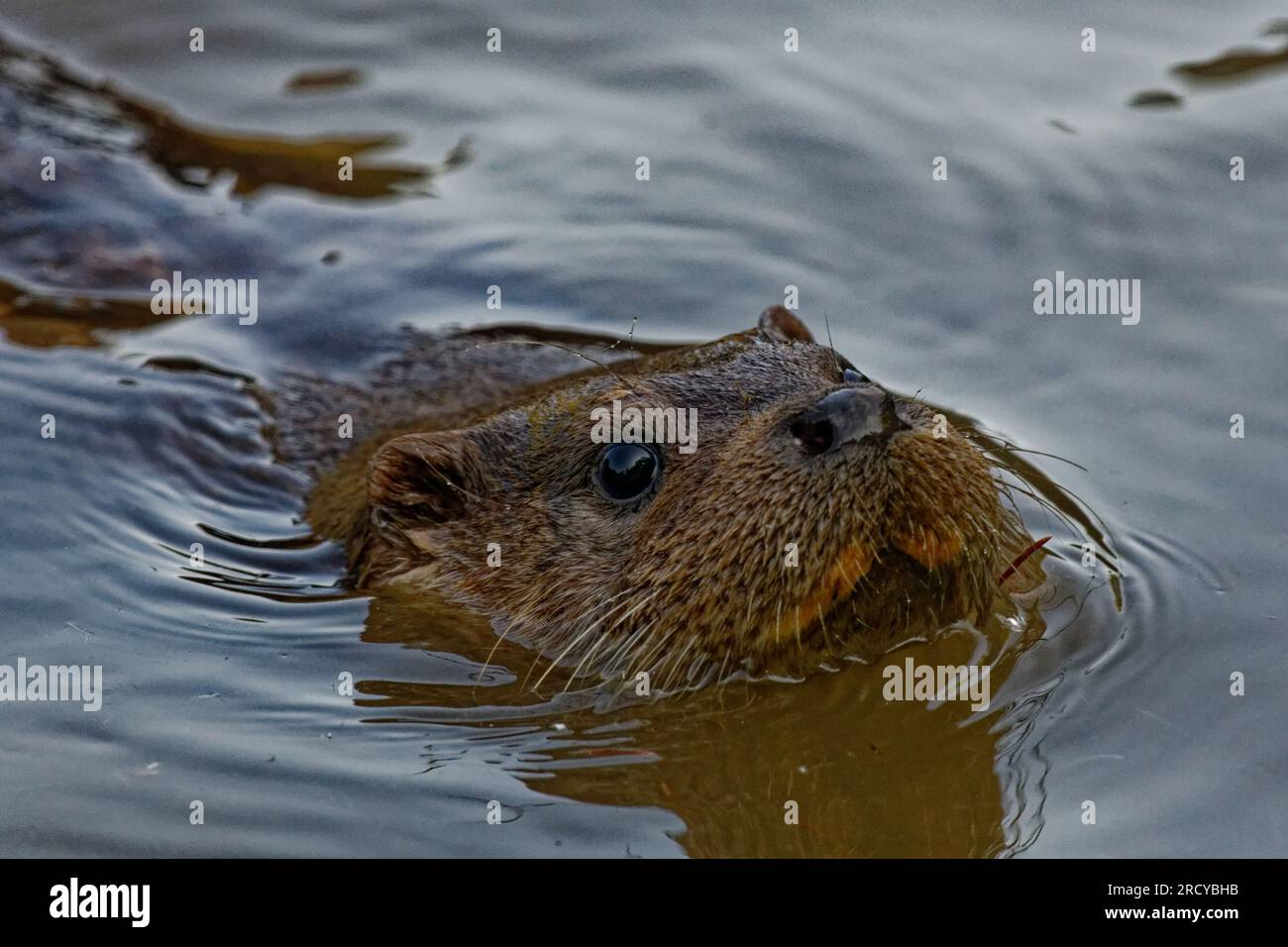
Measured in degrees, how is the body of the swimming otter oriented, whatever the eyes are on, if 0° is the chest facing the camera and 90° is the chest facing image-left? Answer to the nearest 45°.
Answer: approximately 315°
